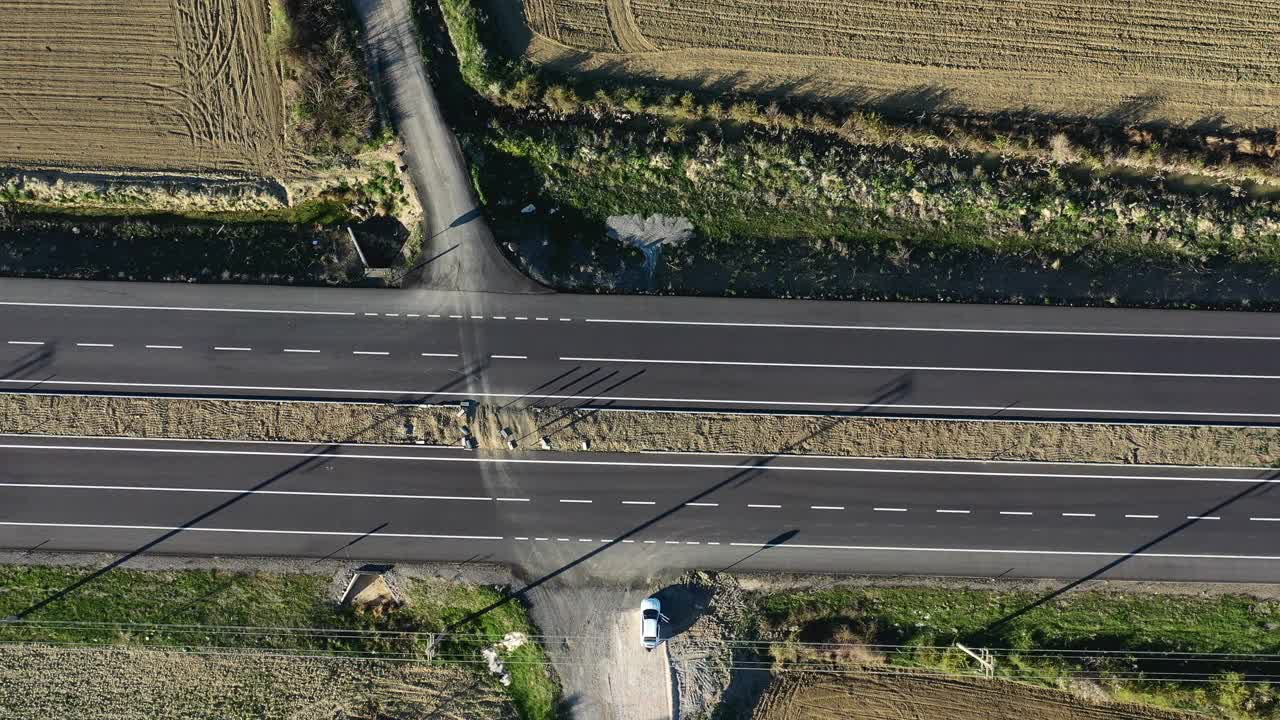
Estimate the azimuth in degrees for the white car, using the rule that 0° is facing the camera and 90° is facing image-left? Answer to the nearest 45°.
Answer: approximately 180°
